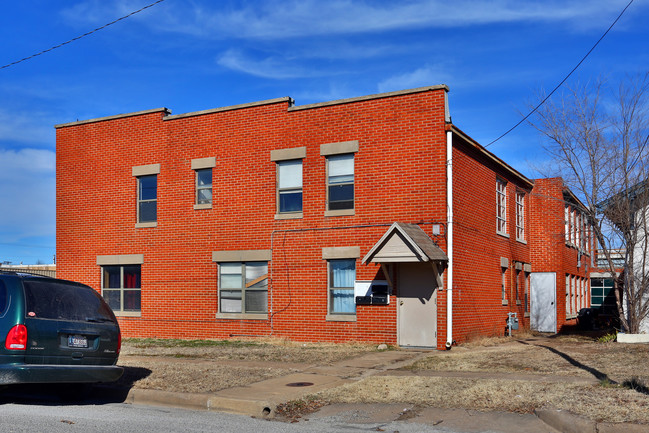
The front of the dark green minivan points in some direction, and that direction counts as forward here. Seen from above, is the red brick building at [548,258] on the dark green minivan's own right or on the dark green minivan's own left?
on the dark green minivan's own right

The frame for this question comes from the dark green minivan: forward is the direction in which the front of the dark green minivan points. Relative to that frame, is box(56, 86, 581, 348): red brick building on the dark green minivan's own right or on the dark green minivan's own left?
on the dark green minivan's own right

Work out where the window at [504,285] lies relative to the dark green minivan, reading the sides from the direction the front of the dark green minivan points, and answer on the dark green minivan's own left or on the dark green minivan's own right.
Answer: on the dark green minivan's own right

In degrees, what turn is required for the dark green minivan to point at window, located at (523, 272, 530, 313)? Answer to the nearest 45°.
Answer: approximately 90° to its right

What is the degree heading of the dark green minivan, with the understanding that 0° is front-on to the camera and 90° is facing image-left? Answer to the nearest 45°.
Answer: approximately 135°

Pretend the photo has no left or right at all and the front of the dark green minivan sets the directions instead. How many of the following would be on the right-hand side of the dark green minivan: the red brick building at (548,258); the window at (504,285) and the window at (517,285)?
3

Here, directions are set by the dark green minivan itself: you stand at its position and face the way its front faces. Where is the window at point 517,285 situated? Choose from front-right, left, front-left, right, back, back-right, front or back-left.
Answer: right

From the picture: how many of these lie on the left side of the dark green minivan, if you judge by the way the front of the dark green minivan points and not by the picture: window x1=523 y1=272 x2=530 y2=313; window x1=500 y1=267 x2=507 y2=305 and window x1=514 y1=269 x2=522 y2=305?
0
